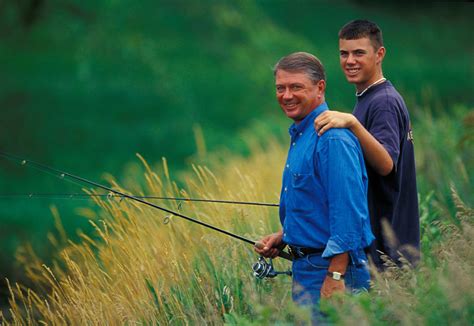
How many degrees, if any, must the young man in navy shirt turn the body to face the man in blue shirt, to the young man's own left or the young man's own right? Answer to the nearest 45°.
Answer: approximately 45° to the young man's own left

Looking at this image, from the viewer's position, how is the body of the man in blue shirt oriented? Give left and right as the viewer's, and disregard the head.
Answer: facing the viewer and to the left of the viewer

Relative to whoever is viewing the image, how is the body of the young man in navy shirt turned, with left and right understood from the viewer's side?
facing to the left of the viewer

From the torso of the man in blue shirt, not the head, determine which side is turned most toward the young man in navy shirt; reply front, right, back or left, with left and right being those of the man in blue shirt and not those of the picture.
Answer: back

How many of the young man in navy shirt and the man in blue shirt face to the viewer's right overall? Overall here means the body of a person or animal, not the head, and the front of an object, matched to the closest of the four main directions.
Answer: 0
